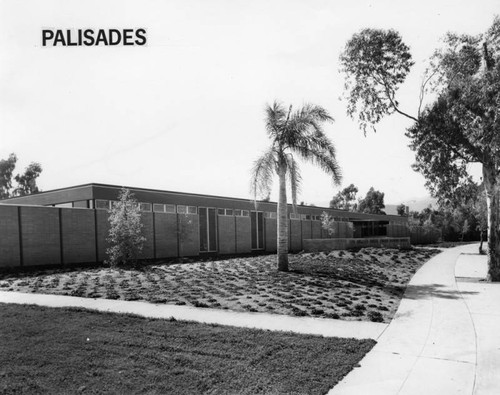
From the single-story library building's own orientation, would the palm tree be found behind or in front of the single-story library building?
in front

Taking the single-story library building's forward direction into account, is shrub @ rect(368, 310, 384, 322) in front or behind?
in front

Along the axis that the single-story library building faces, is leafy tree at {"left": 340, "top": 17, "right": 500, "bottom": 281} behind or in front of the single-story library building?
in front

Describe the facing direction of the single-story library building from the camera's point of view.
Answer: facing the viewer and to the right of the viewer

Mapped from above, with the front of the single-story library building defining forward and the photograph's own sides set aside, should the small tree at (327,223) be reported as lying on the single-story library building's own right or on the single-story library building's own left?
on the single-story library building's own left
